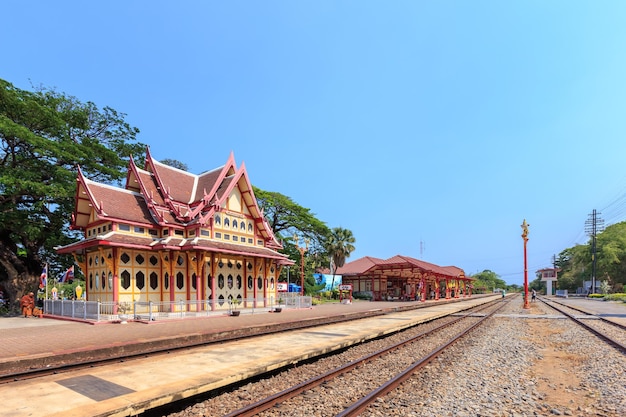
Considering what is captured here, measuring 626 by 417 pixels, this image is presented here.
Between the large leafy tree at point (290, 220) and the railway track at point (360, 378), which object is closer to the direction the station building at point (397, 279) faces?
the railway track

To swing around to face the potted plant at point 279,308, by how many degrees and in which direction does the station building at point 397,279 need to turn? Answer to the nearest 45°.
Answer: approximately 45° to its right

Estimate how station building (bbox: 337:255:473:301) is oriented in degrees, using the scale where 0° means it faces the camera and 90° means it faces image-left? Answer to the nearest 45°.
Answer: approximately 315°

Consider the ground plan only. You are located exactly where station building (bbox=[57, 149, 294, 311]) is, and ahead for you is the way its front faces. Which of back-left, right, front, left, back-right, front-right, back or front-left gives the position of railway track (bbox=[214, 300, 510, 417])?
front-right

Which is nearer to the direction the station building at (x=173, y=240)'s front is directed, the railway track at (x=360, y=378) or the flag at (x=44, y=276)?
the railway track

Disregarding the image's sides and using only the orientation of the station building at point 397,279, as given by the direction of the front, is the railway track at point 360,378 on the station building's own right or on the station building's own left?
on the station building's own right

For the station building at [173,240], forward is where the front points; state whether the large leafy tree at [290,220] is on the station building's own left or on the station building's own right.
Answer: on the station building's own left

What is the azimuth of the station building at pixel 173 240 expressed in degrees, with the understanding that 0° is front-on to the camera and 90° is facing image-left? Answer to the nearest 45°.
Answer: approximately 315°

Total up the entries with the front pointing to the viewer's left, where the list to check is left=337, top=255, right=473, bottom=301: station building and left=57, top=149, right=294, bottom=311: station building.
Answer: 0
